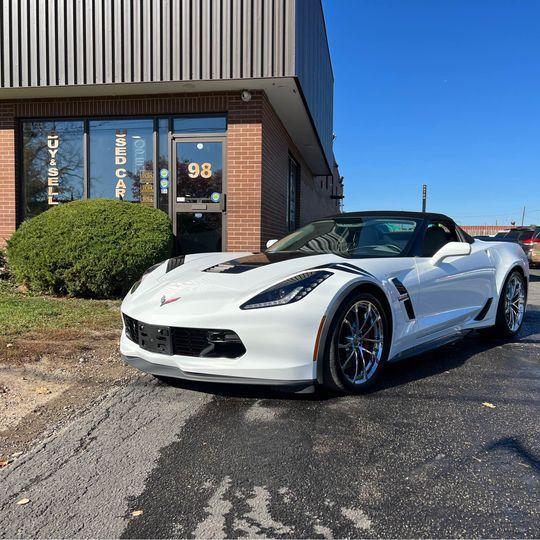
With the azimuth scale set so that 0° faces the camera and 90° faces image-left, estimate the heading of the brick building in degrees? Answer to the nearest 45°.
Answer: approximately 0°

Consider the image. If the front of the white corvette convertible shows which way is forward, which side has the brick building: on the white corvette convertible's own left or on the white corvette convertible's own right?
on the white corvette convertible's own right

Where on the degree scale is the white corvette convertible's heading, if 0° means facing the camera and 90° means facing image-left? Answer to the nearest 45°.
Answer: approximately 45°

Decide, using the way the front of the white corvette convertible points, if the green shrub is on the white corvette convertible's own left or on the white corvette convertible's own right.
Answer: on the white corvette convertible's own right

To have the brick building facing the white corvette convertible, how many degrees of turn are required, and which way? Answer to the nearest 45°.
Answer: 0° — it already faces it
